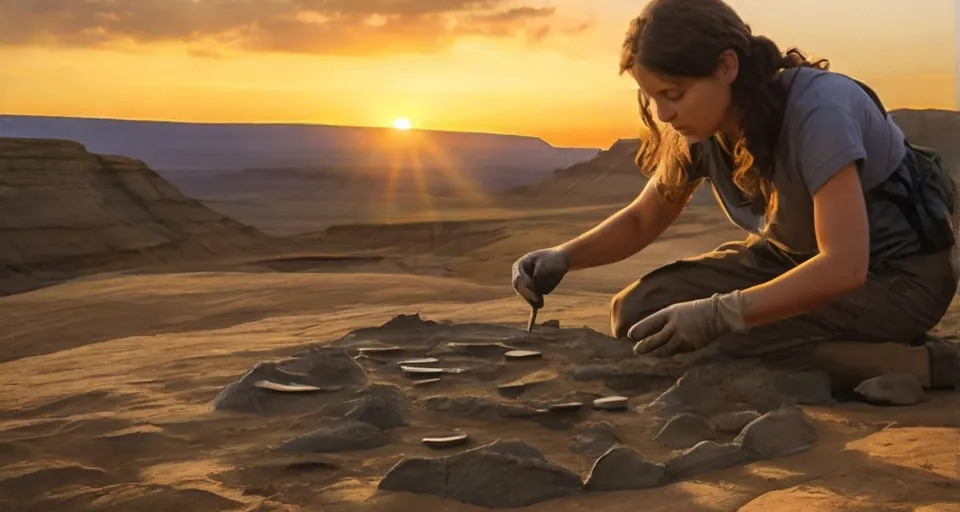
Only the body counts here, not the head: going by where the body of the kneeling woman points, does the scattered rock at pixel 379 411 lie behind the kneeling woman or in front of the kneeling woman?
in front

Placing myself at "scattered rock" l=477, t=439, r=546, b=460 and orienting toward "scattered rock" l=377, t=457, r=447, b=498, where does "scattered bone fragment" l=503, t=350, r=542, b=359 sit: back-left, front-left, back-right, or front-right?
back-right

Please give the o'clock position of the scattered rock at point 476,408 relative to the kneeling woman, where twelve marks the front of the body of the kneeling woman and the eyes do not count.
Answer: The scattered rock is roughly at 11 o'clock from the kneeling woman.

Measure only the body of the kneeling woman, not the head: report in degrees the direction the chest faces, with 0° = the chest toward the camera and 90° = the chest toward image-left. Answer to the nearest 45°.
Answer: approximately 90°

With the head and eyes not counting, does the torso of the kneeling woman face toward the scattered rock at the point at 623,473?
no

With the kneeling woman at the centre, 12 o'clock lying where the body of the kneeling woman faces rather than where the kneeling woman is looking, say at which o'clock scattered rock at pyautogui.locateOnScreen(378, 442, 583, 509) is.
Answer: The scattered rock is roughly at 10 o'clock from the kneeling woman.

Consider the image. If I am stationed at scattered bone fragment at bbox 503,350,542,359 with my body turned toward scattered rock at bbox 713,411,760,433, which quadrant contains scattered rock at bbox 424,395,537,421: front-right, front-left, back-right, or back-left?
front-right

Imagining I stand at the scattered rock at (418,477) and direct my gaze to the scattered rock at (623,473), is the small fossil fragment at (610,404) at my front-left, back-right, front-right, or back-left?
front-left

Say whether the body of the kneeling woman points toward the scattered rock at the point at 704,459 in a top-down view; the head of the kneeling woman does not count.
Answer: no

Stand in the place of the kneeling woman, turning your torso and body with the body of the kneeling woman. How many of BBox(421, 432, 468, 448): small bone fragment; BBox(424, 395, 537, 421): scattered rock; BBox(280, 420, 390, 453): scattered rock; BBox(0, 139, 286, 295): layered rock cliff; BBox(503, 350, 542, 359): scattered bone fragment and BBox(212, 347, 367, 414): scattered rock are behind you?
0

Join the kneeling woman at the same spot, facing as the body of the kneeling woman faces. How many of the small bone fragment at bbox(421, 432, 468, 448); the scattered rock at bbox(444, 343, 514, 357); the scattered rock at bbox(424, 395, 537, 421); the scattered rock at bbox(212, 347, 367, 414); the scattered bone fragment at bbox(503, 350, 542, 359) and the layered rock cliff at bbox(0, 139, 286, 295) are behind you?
0

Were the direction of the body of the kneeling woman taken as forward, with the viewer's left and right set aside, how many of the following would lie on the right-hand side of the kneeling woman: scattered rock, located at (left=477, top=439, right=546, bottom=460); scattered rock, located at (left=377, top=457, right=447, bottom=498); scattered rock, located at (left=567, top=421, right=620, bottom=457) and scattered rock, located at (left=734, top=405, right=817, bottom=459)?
0

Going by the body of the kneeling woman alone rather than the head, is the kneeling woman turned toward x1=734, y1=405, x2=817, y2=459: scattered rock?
no

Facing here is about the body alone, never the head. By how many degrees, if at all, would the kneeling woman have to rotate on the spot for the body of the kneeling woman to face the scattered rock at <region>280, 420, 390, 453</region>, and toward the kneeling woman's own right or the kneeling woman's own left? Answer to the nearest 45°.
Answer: approximately 45° to the kneeling woman's own left

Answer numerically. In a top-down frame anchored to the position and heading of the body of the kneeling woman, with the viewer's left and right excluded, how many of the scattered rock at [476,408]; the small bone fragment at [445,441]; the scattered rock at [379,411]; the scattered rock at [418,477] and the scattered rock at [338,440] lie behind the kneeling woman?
0

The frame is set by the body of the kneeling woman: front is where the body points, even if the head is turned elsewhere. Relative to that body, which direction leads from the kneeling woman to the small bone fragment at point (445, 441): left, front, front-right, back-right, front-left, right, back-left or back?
front-left

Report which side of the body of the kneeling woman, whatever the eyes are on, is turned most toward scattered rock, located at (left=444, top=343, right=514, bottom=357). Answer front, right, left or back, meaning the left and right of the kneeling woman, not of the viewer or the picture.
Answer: front
